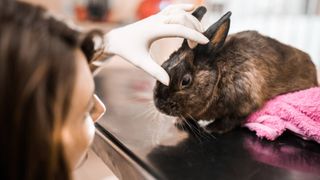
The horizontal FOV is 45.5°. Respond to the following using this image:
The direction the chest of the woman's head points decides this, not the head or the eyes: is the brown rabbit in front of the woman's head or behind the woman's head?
in front

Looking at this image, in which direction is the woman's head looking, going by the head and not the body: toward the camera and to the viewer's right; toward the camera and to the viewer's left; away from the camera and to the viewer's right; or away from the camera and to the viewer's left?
away from the camera and to the viewer's right

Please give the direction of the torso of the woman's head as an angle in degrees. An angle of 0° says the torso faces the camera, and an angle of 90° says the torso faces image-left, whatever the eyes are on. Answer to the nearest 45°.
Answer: approximately 225°

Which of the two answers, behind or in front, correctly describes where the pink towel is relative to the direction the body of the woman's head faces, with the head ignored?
in front
